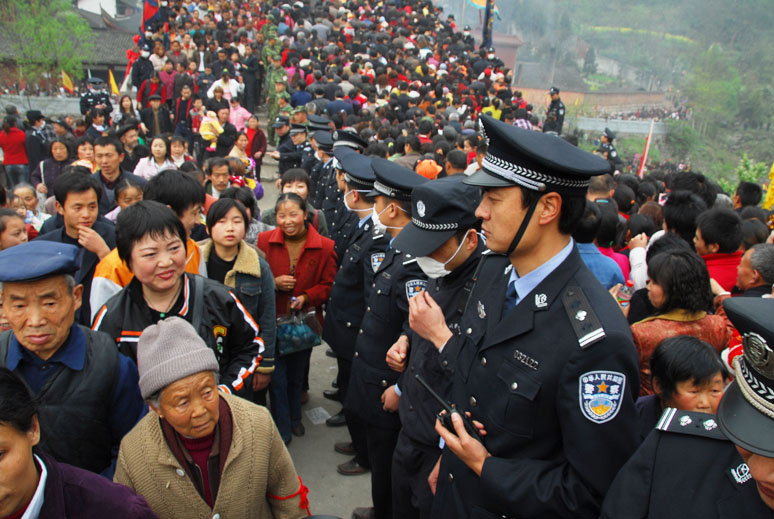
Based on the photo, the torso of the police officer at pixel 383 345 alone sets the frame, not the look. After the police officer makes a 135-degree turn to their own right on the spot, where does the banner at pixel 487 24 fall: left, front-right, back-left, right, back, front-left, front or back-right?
front-left

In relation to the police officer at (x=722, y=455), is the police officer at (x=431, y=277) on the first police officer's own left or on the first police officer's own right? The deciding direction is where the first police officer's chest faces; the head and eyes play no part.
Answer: on the first police officer's own right

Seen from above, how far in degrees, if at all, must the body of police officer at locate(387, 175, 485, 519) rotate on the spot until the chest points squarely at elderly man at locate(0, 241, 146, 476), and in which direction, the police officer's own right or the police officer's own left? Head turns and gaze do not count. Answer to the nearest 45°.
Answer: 0° — they already face them

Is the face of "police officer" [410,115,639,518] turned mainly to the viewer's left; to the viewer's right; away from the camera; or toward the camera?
to the viewer's left

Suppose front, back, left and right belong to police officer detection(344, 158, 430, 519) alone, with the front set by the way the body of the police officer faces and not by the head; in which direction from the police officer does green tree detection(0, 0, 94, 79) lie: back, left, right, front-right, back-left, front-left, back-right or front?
front-right

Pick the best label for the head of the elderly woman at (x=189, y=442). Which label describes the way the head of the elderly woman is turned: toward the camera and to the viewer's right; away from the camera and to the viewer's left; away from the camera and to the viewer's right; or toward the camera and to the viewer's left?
toward the camera and to the viewer's right

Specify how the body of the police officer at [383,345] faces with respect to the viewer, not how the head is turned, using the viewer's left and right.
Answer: facing to the left of the viewer

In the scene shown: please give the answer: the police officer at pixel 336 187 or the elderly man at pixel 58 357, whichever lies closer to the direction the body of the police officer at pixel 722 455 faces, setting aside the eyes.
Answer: the elderly man

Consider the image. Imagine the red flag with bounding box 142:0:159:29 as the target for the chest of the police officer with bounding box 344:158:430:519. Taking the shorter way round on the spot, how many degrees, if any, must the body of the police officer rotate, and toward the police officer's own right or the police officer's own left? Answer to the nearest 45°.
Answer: approximately 45° to the police officer's own right

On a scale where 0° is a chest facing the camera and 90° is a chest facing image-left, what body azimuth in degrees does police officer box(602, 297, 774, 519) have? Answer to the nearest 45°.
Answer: approximately 45°

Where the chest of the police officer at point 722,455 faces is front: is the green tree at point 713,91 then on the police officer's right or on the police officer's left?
on the police officer's right
